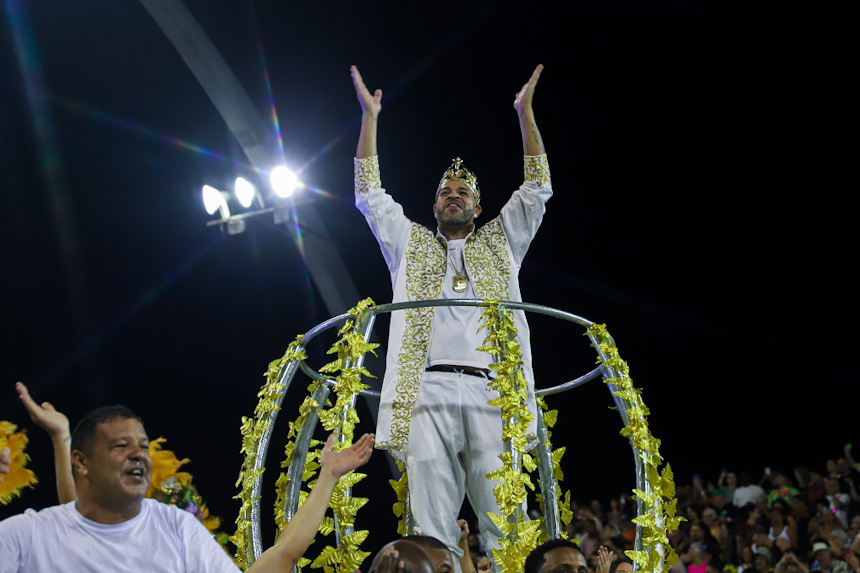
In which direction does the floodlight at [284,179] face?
toward the camera

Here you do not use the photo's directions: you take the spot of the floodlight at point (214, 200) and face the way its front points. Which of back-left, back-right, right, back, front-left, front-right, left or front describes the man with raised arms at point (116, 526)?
front-left

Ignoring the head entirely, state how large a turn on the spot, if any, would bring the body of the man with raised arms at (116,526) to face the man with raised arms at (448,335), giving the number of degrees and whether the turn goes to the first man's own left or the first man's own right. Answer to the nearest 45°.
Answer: approximately 90° to the first man's own left

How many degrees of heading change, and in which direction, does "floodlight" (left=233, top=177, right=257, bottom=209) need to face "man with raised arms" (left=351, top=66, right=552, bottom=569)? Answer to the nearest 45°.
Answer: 0° — it already faces them

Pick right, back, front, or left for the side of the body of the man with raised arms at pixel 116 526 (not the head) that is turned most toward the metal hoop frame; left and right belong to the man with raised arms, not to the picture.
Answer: left

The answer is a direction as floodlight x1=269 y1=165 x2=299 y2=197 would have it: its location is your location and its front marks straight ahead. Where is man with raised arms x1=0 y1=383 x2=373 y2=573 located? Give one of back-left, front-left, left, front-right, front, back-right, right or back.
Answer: front

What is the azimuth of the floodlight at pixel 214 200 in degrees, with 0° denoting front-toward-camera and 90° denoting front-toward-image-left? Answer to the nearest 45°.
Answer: approximately 45°

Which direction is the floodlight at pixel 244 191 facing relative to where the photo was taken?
toward the camera

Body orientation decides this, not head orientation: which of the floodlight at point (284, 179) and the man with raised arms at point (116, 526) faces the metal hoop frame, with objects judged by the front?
the floodlight

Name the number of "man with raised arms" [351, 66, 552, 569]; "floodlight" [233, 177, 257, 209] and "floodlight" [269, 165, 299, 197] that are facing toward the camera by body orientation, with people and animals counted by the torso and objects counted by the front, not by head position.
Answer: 3

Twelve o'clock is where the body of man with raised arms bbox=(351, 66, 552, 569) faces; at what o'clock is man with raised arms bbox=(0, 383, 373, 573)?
man with raised arms bbox=(0, 383, 373, 573) is roughly at 1 o'clock from man with raised arms bbox=(351, 66, 552, 569).

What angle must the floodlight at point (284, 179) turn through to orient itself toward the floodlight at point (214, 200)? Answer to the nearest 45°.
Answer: approximately 90° to its right

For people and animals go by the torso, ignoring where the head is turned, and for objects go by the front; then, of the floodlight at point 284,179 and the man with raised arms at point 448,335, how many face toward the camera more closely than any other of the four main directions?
2

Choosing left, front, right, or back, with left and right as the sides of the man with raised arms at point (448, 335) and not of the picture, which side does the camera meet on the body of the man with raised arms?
front

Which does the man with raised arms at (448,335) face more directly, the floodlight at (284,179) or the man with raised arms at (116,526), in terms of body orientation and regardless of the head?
the man with raised arms
